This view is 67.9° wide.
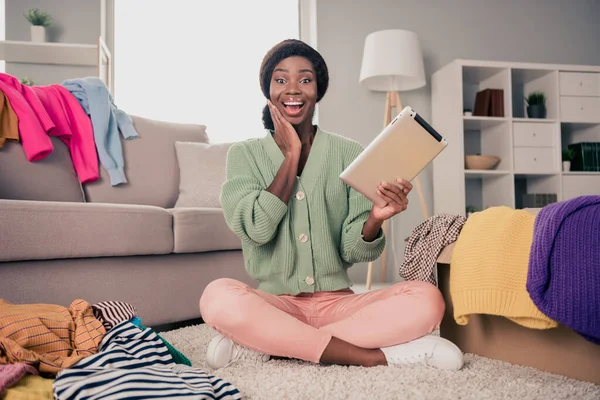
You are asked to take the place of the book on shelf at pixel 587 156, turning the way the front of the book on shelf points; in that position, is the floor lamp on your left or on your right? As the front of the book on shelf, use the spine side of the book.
on your right

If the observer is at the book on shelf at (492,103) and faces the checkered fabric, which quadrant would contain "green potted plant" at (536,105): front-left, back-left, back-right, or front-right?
back-left

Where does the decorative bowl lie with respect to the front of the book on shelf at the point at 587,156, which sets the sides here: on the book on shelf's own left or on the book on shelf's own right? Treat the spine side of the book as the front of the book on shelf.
on the book on shelf's own right

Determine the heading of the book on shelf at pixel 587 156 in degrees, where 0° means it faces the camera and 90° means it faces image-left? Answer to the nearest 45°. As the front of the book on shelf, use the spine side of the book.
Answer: approximately 0°

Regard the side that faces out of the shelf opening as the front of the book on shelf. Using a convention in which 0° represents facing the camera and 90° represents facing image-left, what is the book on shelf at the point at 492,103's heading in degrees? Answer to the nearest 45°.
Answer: approximately 0°

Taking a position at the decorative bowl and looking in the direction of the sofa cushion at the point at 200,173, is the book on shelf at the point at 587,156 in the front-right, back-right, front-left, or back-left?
back-left
